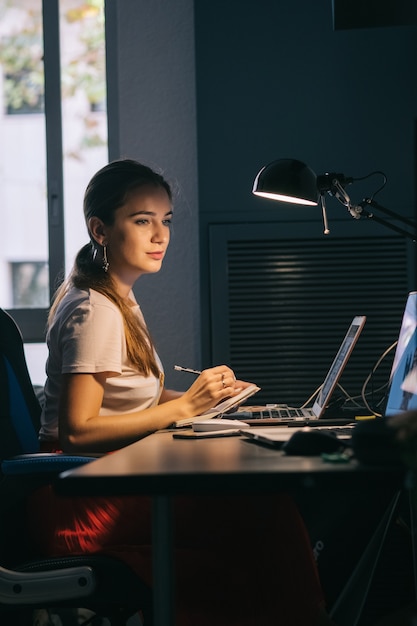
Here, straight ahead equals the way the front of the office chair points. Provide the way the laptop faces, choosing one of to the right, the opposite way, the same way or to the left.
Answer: the opposite way

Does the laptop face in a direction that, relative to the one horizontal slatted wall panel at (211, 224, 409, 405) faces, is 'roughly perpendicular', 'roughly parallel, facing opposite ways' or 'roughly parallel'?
roughly perpendicular

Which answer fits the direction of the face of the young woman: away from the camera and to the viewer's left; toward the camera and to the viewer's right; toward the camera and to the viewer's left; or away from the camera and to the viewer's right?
toward the camera and to the viewer's right

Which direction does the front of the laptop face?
to the viewer's left

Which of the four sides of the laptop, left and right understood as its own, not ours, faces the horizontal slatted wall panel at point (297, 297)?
right

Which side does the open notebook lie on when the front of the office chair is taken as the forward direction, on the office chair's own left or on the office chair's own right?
on the office chair's own left

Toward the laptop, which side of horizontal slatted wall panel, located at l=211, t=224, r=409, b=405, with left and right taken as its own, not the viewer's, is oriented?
front

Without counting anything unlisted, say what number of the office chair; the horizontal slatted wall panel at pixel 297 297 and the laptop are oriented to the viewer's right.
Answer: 1

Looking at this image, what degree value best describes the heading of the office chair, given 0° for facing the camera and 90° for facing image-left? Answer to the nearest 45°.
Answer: approximately 270°

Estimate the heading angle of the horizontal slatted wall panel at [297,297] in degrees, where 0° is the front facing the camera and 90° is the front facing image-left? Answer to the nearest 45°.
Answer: approximately 0°
